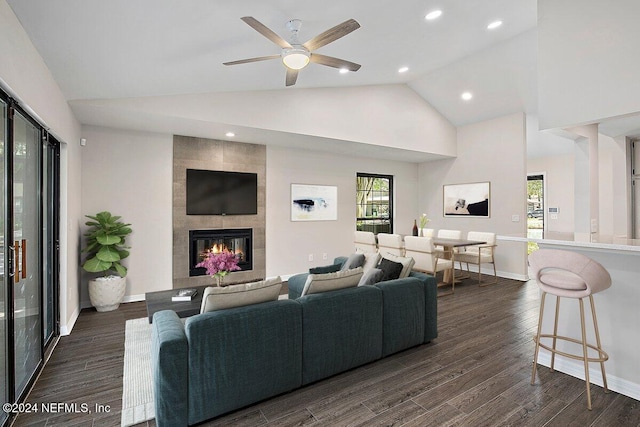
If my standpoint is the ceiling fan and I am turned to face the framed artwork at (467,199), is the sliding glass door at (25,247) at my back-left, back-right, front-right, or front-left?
back-left

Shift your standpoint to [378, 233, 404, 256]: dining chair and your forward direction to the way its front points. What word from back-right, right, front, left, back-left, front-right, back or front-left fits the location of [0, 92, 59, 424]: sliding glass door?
back

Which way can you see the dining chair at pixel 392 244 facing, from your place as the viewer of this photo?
facing away from the viewer and to the right of the viewer

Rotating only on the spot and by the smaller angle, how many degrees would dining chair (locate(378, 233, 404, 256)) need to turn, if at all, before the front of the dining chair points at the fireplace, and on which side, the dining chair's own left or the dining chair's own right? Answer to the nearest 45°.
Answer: approximately 135° to the dining chair's own left

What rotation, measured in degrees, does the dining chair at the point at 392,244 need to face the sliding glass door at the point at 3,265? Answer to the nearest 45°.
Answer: approximately 180°

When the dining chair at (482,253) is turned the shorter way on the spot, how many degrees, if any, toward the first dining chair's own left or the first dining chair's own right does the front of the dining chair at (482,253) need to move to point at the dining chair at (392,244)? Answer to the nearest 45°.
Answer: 0° — it already faces it

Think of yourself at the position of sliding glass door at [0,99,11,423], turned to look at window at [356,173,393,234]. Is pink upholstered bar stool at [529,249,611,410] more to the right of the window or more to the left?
right

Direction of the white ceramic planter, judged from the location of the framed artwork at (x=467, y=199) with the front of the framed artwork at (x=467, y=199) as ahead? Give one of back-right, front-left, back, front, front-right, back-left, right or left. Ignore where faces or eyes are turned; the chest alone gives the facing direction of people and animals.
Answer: front

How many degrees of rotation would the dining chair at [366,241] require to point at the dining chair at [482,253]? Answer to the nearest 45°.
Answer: approximately 45° to its right

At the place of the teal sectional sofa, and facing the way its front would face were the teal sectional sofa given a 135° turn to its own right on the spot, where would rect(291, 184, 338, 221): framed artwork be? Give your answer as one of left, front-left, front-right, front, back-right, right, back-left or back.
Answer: left

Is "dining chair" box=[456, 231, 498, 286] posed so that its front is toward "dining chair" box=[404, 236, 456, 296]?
yes

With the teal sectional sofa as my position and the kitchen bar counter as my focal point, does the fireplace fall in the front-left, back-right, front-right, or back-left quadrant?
back-left

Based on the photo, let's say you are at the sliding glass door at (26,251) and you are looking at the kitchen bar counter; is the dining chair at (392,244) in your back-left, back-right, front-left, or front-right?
front-left

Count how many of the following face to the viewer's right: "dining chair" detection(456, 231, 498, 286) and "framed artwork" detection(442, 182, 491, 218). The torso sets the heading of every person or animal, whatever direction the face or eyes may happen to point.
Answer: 0

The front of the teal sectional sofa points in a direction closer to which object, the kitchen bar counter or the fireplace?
the fireplace

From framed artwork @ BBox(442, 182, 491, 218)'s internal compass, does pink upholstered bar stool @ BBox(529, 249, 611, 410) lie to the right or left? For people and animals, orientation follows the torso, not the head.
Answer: on its left

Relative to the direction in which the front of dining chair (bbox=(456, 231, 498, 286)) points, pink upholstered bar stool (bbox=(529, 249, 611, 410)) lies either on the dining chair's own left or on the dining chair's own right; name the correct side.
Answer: on the dining chair's own left

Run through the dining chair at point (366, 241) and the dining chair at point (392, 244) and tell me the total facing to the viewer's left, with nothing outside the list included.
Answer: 0

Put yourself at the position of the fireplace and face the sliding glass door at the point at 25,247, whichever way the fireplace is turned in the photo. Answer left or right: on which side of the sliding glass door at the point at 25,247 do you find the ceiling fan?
left
